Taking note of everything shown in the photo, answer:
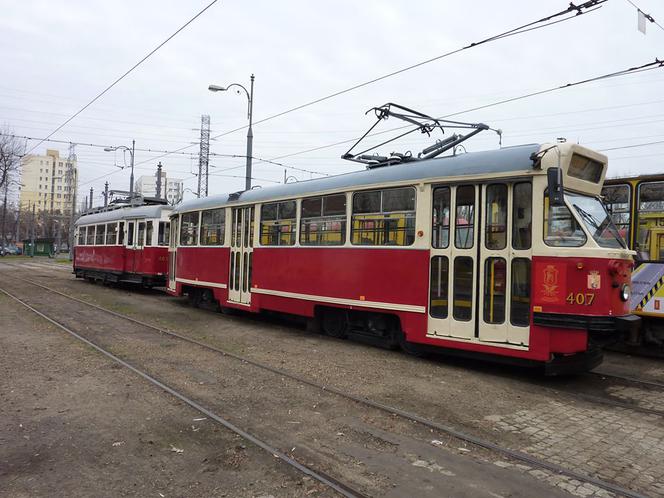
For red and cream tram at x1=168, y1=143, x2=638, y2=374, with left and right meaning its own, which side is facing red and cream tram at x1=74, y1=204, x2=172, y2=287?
back

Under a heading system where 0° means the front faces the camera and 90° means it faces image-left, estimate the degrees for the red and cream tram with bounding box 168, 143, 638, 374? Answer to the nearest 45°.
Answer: approximately 315°

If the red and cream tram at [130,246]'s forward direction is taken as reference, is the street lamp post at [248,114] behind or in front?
in front

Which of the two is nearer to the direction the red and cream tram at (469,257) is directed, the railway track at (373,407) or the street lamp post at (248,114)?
the railway track

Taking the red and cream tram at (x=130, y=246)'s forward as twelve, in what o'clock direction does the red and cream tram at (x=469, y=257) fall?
the red and cream tram at (x=469, y=257) is roughly at 1 o'clock from the red and cream tram at (x=130, y=246).

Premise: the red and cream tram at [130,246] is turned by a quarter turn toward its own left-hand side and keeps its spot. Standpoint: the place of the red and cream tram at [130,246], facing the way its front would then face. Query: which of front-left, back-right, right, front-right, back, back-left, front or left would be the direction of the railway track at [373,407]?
back-right

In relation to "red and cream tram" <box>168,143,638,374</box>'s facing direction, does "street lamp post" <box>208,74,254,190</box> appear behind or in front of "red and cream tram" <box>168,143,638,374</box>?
behind

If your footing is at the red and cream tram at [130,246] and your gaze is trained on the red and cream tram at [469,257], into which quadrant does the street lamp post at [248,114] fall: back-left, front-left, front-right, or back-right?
front-left

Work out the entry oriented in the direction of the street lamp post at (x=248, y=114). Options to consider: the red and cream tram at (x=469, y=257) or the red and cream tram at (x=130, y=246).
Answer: the red and cream tram at (x=130, y=246)

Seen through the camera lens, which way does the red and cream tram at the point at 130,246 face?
facing the viewer and to the right of the viewer

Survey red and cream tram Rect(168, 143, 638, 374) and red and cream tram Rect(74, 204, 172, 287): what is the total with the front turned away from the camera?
0
